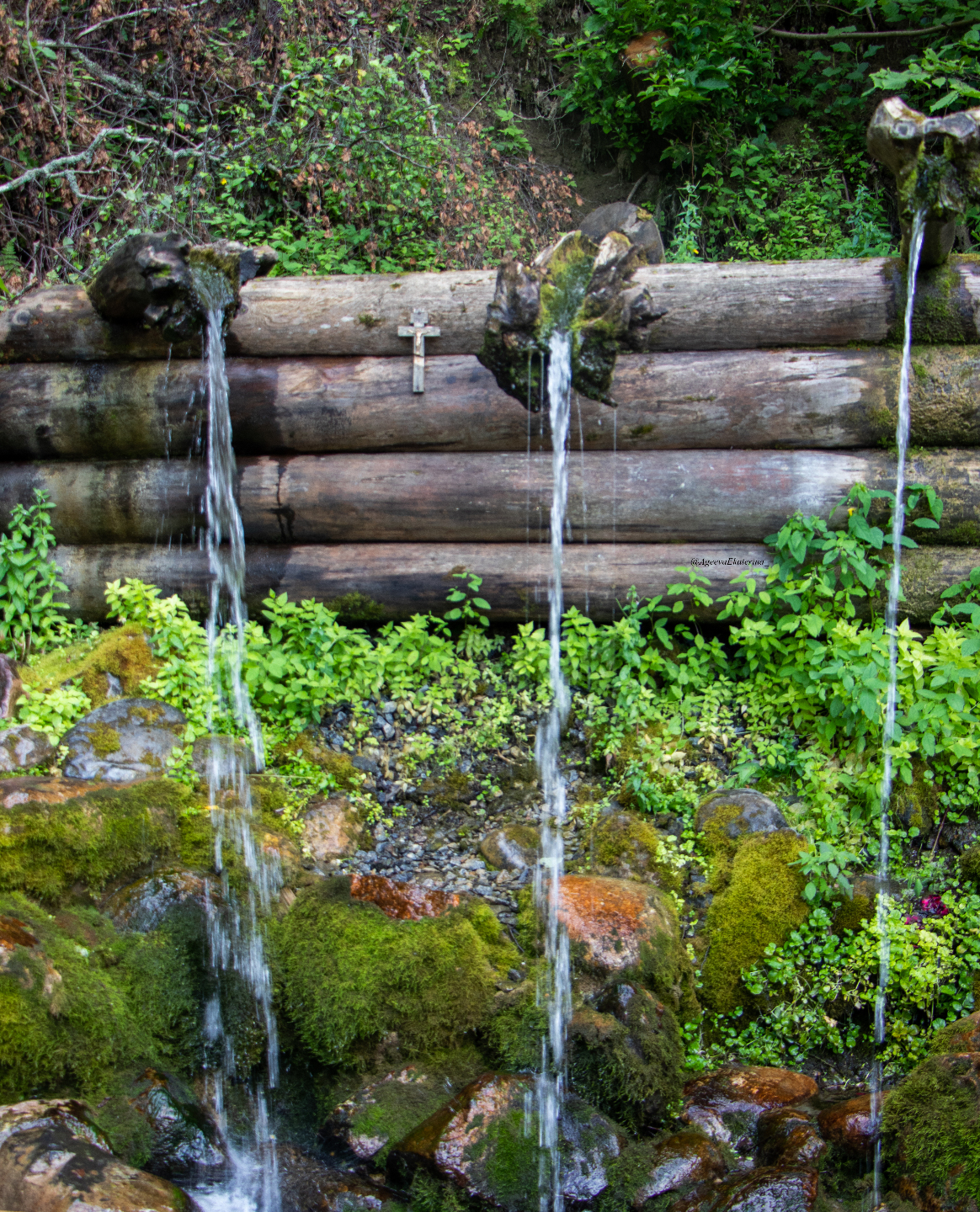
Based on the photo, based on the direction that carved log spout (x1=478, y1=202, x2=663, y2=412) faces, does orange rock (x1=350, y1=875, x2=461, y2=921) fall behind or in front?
in front

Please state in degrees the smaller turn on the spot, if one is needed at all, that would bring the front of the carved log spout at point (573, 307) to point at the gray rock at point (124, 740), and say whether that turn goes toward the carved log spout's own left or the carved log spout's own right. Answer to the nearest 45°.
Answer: approximately 45° to the carved log spout's own right

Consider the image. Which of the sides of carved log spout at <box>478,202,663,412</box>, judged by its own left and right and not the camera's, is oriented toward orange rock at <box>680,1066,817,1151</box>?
front

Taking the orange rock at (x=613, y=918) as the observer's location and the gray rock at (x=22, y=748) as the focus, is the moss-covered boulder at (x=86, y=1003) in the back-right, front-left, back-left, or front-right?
front-left

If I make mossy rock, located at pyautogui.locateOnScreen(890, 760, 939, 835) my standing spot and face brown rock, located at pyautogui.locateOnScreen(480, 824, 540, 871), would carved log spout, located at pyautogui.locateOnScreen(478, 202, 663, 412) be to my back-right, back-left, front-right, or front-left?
front-right

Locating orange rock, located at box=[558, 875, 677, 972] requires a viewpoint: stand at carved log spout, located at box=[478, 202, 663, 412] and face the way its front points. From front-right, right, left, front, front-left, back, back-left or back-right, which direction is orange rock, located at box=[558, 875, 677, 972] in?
front

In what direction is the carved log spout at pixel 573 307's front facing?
toward the camera

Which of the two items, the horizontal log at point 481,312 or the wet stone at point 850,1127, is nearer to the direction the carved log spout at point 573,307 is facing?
the wet stone

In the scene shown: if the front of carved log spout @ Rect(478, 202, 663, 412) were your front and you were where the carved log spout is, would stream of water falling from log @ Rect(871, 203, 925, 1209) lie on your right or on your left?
on your left

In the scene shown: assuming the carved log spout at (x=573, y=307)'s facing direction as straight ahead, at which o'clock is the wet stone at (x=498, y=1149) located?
The wet stone is roughly at 12 o'clock from the carved log spout.

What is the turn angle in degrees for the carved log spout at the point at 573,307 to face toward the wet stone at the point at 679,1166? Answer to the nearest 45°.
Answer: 0° — it already faces it

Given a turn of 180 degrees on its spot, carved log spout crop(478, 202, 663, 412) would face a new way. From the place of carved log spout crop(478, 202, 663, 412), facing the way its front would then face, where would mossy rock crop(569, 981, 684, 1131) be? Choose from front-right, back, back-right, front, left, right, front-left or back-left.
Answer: back
